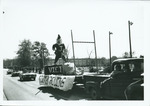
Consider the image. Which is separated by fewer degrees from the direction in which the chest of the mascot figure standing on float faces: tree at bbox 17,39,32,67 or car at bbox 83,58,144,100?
the car

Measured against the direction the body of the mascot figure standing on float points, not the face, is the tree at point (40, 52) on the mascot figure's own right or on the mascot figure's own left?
on the mascot figure's own right

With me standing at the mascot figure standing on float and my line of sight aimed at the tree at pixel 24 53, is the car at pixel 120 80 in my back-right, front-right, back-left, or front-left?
back-right

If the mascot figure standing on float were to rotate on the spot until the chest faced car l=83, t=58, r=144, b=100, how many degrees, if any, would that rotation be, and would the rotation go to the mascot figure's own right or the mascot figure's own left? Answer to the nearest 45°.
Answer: approximately 45° to the mascot figure's own left

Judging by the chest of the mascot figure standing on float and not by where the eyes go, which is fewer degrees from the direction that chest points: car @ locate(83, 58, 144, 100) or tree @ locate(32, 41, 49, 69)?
the car

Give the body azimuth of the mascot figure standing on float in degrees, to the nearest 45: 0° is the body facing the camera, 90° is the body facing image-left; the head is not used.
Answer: approximately 0°
